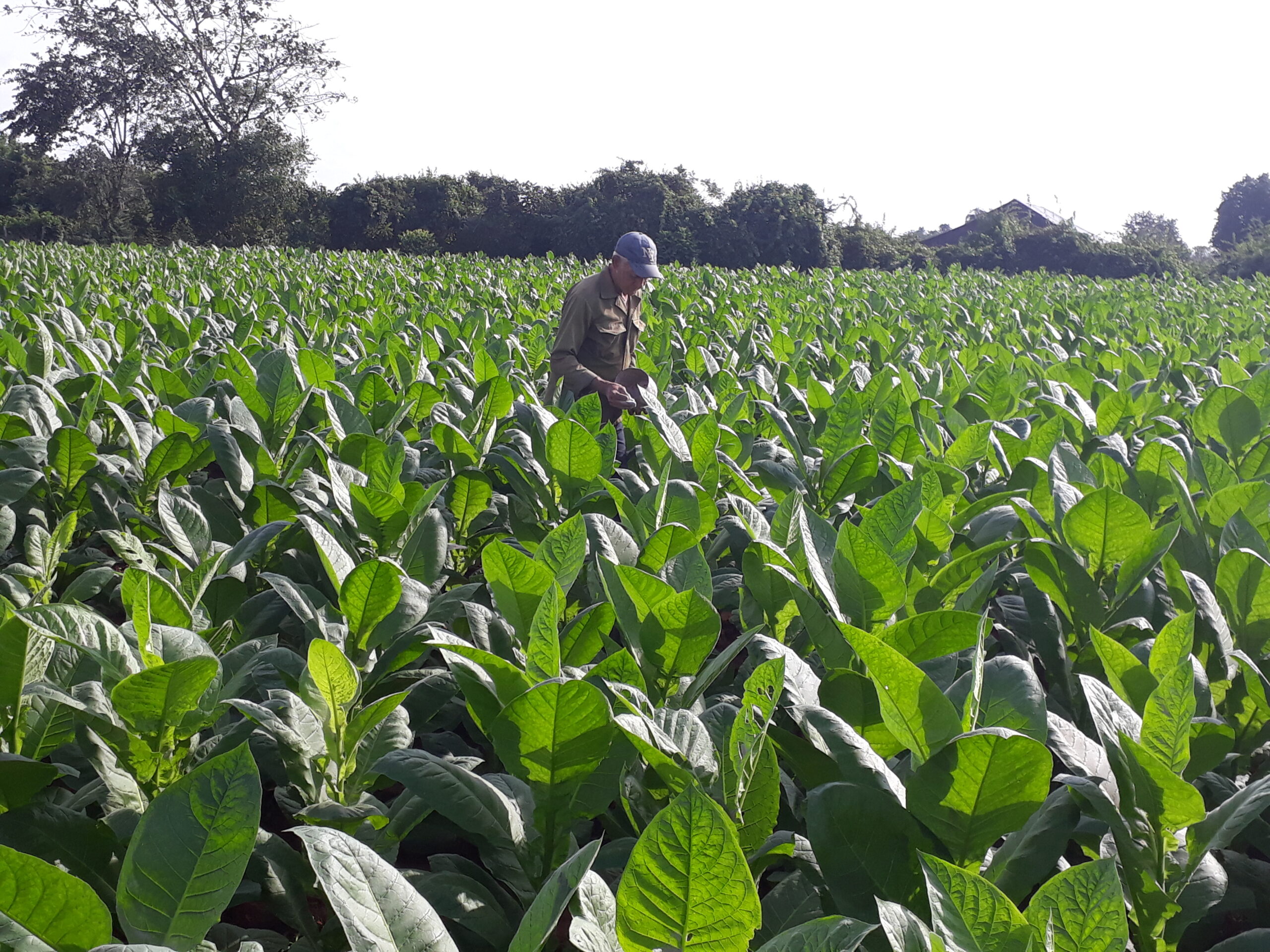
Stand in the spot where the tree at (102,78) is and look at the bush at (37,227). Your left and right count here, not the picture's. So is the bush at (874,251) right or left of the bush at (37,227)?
left

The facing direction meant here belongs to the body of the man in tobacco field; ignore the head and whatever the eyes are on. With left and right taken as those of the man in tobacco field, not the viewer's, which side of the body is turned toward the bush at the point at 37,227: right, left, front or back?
back

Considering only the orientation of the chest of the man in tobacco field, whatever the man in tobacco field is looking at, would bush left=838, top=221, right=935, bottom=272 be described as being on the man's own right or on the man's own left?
on the man's own left

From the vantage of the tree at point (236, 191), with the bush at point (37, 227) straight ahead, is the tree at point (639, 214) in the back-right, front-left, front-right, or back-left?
back-left

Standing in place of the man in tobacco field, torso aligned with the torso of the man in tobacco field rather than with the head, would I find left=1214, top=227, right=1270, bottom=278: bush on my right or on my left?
on my left

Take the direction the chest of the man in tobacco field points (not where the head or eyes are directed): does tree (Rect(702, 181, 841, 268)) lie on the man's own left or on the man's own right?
on the man's own left

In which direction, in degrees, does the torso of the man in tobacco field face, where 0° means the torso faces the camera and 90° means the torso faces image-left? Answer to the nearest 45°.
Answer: approximately 315°

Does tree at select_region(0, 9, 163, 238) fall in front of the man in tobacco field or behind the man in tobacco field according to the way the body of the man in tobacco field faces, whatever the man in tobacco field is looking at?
behind
